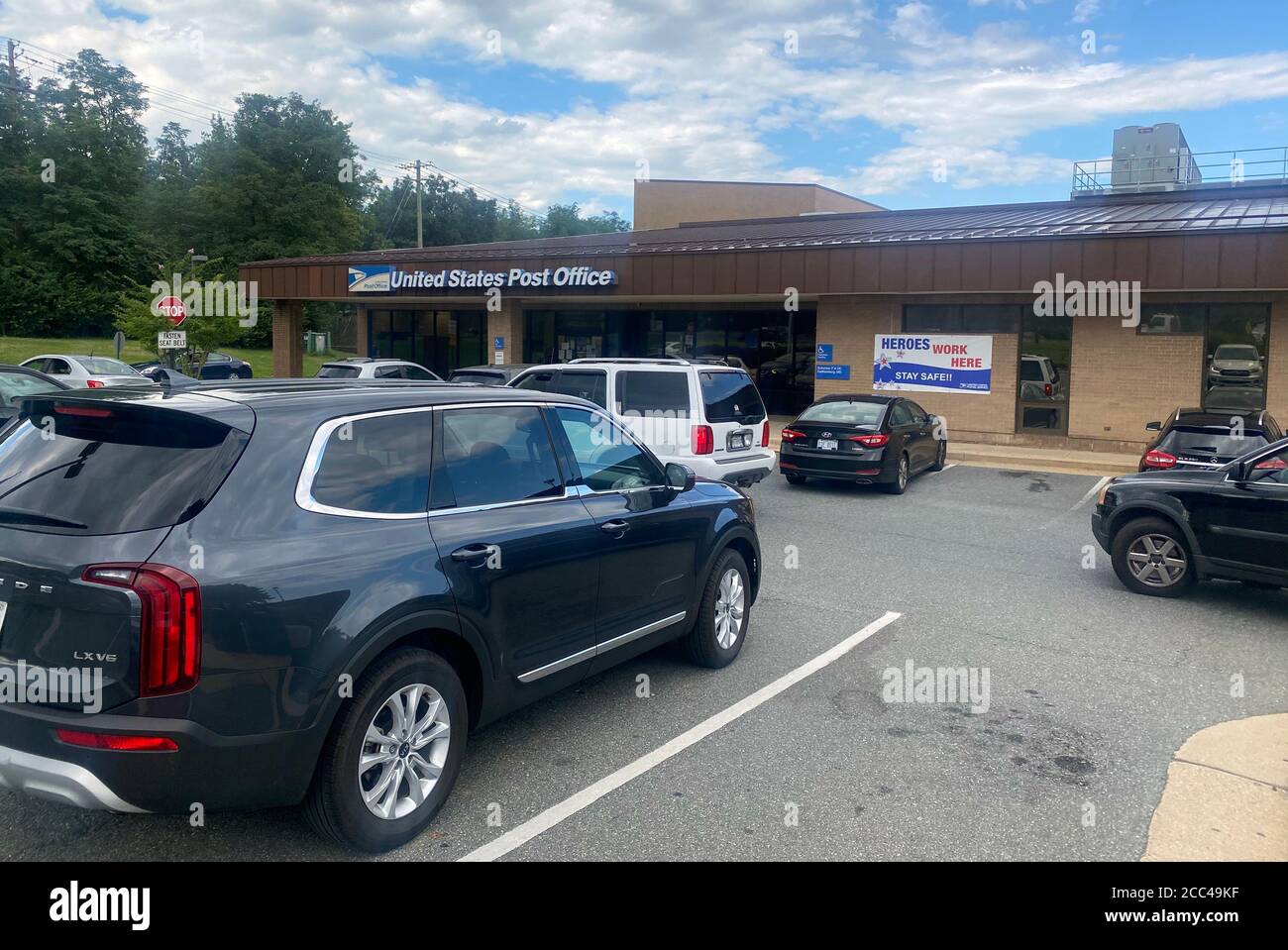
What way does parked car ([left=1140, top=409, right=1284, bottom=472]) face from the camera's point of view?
away from the camera

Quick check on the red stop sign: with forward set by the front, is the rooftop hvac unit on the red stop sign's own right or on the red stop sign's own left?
on the red stop sign's own left

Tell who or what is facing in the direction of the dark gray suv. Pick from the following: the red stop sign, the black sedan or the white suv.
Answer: the red stop sign
